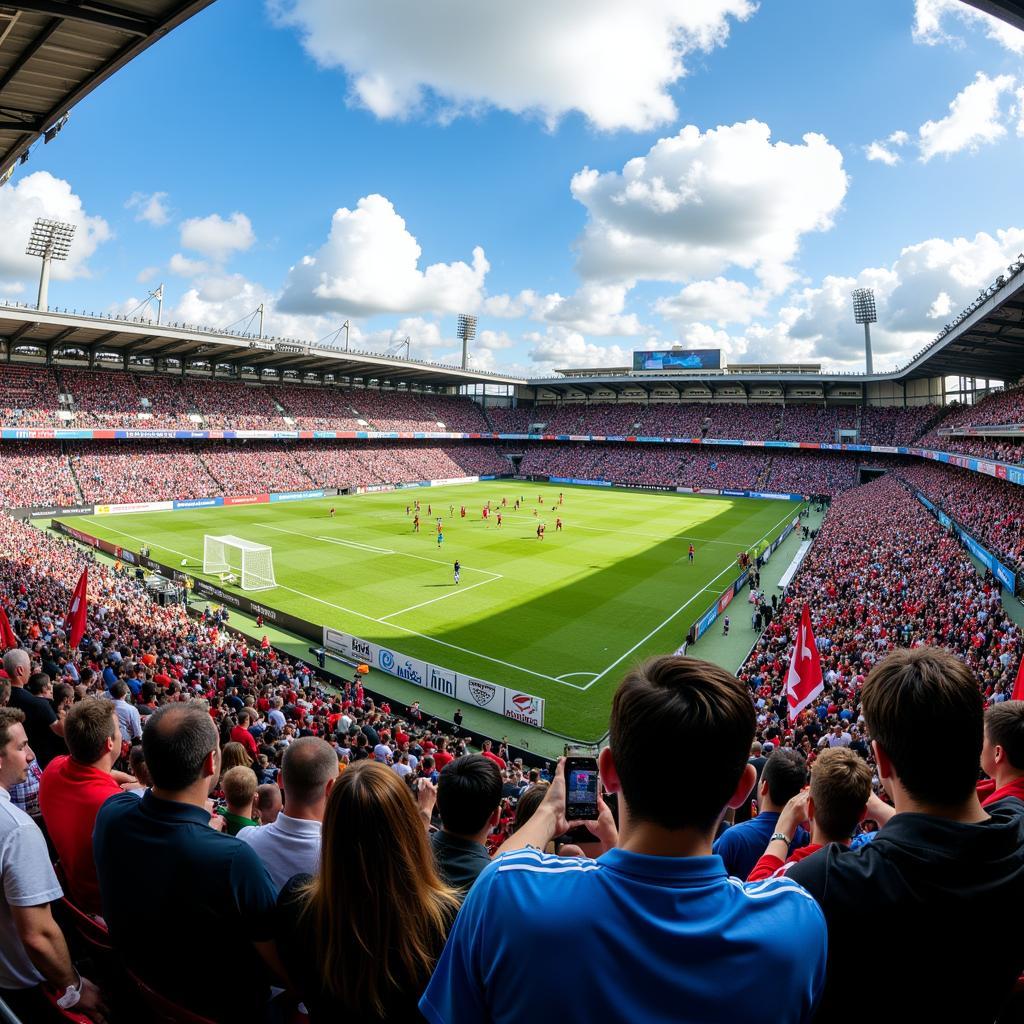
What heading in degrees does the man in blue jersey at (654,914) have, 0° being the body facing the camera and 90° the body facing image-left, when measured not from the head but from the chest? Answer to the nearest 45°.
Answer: approximately 180°

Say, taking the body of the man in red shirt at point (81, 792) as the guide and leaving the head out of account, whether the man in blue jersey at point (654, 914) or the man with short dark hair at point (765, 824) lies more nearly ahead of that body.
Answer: the man with short dark hair

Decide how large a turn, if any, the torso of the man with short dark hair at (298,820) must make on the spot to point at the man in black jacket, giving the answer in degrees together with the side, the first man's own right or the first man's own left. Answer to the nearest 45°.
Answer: approximately 90° to the first man's own right

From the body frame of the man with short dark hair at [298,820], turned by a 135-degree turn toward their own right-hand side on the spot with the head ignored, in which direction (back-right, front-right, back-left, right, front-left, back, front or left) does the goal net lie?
back

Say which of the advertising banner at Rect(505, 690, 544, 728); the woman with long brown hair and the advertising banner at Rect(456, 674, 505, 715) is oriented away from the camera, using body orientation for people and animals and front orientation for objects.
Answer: the woman with long brown hair

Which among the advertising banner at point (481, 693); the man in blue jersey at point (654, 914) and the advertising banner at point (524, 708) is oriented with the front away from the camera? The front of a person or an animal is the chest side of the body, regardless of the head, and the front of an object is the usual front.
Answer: the man in blue jersey

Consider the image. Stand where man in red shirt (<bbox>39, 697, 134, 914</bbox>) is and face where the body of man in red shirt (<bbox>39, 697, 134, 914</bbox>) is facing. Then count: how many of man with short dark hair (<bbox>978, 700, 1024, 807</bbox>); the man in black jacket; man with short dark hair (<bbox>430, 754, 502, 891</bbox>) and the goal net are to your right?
3

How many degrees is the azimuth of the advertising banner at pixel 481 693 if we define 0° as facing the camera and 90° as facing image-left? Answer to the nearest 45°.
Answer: approximately 45°

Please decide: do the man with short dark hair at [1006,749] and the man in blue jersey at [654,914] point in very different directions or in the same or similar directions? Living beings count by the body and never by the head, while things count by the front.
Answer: same or similar directions

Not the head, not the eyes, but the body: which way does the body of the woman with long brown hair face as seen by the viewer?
away from the camera

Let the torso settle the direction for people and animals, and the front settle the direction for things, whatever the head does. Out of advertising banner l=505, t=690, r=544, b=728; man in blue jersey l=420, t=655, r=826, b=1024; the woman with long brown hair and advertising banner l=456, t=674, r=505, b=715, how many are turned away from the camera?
2

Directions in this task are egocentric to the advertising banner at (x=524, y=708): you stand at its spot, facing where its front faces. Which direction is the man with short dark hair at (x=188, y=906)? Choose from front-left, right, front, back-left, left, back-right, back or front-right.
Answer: front-left

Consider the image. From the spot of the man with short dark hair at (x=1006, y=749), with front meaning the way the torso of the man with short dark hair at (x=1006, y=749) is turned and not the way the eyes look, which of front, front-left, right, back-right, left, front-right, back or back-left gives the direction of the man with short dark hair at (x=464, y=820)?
left

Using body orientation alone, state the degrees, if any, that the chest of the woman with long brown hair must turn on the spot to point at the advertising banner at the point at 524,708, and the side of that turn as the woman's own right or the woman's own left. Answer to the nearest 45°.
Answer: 0° — they already face it

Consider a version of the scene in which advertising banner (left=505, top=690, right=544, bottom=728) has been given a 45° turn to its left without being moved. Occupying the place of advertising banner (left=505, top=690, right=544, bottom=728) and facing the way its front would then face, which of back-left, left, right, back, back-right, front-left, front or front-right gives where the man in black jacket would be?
front

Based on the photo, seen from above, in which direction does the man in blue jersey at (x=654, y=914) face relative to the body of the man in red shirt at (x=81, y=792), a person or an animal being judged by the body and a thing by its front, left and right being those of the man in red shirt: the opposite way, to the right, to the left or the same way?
the same way

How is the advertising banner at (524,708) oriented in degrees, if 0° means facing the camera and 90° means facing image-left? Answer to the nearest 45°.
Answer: approximately 45°

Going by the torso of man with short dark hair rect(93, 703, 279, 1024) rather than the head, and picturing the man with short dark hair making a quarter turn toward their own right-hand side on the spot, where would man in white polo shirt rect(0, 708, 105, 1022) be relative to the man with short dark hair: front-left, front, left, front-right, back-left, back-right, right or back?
back
